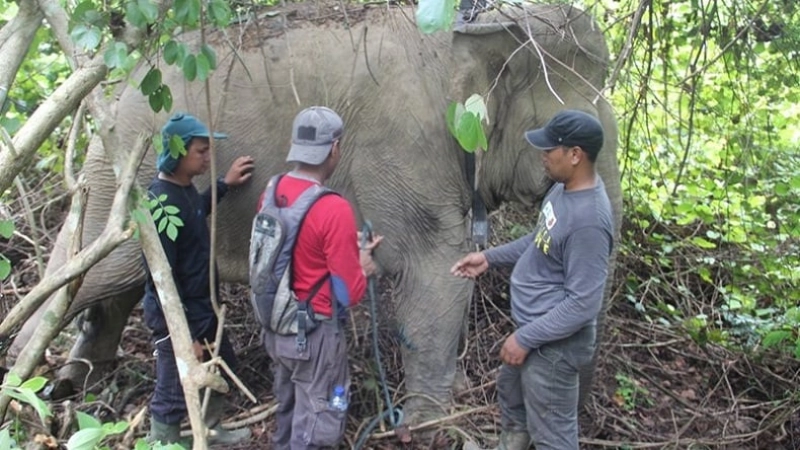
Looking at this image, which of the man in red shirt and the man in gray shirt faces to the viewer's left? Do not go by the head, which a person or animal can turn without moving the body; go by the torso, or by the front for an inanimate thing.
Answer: the man in gray shirt

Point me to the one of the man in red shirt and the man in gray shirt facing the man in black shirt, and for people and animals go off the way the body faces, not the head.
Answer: the man in gray shirt

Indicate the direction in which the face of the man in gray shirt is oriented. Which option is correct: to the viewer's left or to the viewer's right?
to the viewer's left

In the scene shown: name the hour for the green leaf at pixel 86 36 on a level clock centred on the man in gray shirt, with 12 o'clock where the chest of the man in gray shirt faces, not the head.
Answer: The green leaf is roughly at 11 o'clock from the man in gray shirt.

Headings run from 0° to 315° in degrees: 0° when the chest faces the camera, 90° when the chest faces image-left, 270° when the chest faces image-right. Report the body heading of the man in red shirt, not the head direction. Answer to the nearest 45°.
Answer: approximately 225°

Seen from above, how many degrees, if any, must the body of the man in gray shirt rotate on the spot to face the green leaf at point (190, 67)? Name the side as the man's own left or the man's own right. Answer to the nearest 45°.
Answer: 0° — they already face it

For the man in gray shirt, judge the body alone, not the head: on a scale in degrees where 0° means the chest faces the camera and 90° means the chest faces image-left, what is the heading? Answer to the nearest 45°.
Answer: approximately 90°

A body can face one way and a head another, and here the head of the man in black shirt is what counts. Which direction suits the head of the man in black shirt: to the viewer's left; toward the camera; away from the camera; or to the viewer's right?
to the viewer's right

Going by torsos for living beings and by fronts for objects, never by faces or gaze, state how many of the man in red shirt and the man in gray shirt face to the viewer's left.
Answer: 1

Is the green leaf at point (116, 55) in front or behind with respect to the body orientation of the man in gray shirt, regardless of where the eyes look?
in front

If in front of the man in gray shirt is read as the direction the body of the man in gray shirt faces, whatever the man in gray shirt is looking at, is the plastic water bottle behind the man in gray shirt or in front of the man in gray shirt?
in front
